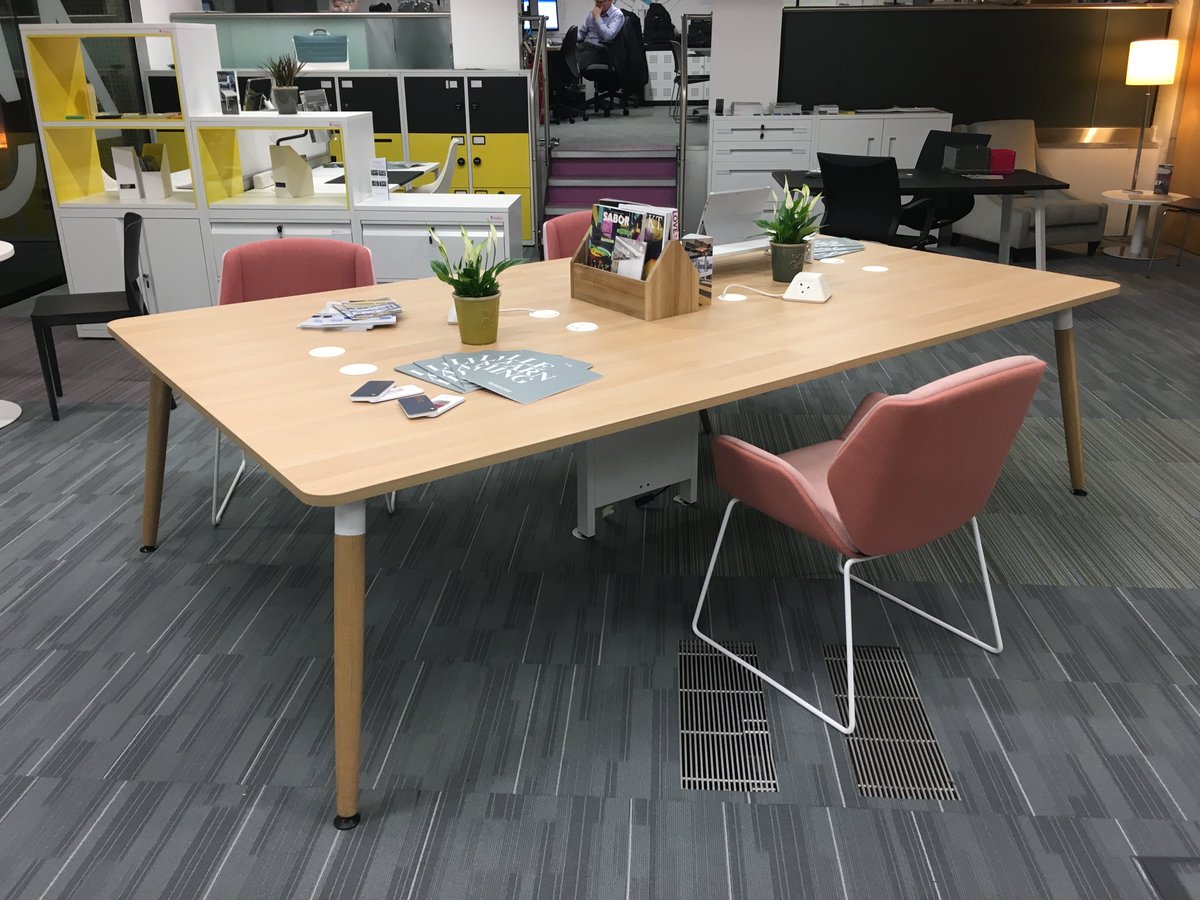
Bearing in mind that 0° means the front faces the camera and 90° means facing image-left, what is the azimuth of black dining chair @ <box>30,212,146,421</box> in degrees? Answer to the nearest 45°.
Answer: approximately 90°

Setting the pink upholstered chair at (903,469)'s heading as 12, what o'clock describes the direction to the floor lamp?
The floor lamp is roughly at 2 o'clock from the pink upholstered chair.

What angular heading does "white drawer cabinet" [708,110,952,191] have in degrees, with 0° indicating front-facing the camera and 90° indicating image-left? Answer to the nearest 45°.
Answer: approximately 0°

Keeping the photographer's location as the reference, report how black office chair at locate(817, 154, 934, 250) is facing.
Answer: facing away from the viewer and to the right of the viewer

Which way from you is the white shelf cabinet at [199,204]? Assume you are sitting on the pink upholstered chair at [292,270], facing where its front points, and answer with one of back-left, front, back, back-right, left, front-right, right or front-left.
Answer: back

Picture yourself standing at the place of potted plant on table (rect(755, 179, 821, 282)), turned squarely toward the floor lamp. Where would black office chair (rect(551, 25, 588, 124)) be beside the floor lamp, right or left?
left

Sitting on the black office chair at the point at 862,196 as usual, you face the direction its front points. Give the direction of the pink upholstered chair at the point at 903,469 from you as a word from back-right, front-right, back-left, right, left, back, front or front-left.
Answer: back-right

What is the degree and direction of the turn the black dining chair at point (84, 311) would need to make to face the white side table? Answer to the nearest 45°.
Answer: approximately 180°

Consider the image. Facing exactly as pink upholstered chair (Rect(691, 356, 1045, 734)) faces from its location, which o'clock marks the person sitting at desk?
The person sitting at desk is roughly at 1 o'clock from the pink upholstered chair.

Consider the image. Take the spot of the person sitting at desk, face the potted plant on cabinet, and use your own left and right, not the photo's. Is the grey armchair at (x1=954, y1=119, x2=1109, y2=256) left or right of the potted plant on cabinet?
left

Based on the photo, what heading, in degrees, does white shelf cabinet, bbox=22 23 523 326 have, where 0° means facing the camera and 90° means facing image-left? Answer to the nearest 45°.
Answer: approximately 0°
